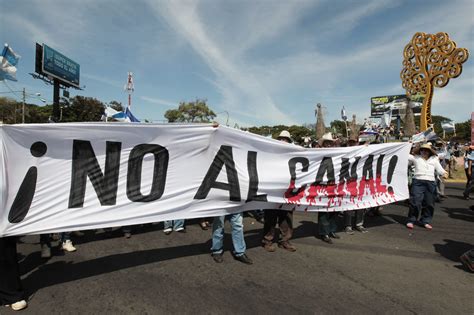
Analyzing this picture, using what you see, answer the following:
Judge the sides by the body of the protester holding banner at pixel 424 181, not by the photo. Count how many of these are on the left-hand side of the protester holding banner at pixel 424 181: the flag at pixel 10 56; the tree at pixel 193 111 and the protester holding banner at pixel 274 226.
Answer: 0

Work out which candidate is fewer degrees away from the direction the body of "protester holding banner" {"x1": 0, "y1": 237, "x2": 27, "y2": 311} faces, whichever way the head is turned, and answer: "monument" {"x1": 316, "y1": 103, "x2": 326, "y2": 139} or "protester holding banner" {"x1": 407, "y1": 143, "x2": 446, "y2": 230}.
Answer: the protester holding banner

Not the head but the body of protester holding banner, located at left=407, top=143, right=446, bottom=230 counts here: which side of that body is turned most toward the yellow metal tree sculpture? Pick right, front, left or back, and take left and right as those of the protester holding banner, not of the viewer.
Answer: back

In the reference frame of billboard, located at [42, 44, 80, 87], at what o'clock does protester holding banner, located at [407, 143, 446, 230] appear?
The protester holding banner is roughly at 1 o'clock from the billboard.

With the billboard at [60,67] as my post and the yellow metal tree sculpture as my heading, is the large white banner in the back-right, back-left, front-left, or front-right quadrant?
front-right

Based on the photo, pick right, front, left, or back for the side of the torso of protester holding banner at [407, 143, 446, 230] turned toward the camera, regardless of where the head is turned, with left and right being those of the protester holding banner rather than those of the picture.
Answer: front

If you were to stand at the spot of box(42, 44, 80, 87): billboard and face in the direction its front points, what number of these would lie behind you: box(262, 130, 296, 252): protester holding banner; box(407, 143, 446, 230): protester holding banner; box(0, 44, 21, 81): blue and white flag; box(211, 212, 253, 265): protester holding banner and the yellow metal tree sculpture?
0

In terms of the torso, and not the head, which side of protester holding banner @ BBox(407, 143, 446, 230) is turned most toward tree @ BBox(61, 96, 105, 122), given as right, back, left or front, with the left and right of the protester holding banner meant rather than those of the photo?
right

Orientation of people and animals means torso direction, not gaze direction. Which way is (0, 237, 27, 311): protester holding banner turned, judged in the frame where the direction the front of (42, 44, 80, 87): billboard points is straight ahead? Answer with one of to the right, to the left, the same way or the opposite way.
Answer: the same way

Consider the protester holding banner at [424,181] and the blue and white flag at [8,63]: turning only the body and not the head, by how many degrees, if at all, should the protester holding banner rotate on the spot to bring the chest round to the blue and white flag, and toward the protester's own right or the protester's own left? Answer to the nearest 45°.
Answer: approximately 45° to the protester's own right

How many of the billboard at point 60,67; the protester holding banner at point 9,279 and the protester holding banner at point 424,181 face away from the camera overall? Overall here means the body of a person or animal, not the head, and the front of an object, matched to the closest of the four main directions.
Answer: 0

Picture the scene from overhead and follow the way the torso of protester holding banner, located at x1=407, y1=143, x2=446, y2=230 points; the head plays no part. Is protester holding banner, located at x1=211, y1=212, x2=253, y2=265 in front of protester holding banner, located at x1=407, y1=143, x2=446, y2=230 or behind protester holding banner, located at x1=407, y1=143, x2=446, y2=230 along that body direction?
in front

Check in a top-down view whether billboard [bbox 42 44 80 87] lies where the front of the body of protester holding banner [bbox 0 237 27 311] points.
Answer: no

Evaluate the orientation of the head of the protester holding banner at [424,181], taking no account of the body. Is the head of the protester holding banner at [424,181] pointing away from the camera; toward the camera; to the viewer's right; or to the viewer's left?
toward the camera

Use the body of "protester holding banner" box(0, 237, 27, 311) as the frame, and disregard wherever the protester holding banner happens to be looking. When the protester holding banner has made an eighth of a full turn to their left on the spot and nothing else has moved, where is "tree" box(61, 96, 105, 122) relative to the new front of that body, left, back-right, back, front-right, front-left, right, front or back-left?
left

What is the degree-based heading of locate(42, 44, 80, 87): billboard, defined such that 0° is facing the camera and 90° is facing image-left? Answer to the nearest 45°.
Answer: approximately 315°

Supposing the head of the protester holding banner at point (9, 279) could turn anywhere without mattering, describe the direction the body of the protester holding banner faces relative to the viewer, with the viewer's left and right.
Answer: facing the viewer and to the right of the viewer
